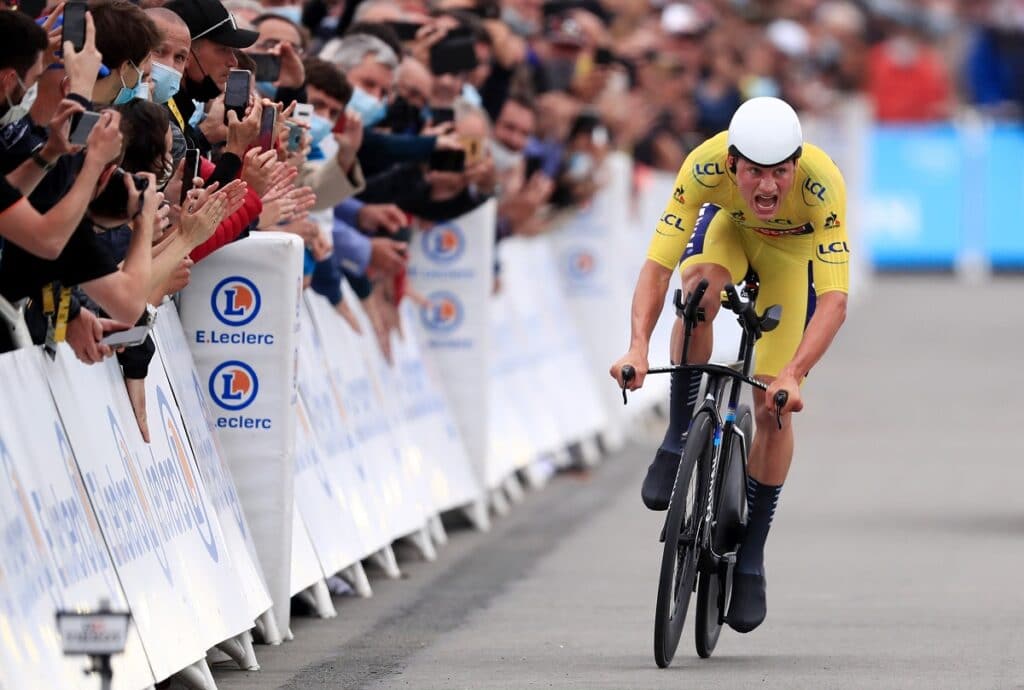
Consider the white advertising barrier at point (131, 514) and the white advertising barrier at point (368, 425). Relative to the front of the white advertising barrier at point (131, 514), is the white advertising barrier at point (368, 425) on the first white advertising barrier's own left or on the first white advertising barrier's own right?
on the first white advertising barrier's own left

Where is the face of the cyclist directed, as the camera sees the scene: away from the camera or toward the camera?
toward the camera

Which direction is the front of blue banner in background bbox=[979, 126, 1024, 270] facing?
toward the camera

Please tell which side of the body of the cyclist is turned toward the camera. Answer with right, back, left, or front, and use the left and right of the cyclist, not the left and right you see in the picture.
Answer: front

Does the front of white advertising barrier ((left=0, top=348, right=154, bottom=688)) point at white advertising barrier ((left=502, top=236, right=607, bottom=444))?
no

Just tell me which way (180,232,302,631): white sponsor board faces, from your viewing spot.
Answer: facing the viewer

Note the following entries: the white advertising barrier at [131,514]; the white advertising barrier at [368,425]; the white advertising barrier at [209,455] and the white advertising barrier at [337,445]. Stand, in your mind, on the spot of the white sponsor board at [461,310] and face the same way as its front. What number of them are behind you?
0

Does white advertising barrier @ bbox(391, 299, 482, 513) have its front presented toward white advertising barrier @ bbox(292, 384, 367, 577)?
no

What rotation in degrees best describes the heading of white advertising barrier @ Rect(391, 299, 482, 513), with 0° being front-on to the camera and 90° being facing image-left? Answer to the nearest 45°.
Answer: approximately 315°

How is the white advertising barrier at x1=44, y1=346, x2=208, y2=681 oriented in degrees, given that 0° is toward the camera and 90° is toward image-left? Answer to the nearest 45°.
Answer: approximately 315°

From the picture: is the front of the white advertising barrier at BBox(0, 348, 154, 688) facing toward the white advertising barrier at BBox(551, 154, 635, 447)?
no

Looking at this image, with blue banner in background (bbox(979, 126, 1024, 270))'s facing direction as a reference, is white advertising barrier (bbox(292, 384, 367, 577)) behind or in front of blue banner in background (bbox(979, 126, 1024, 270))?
in front

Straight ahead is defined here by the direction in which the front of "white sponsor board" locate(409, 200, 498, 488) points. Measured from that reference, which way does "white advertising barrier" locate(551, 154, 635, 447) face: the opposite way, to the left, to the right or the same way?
the same way

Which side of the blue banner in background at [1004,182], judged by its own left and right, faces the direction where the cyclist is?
front
